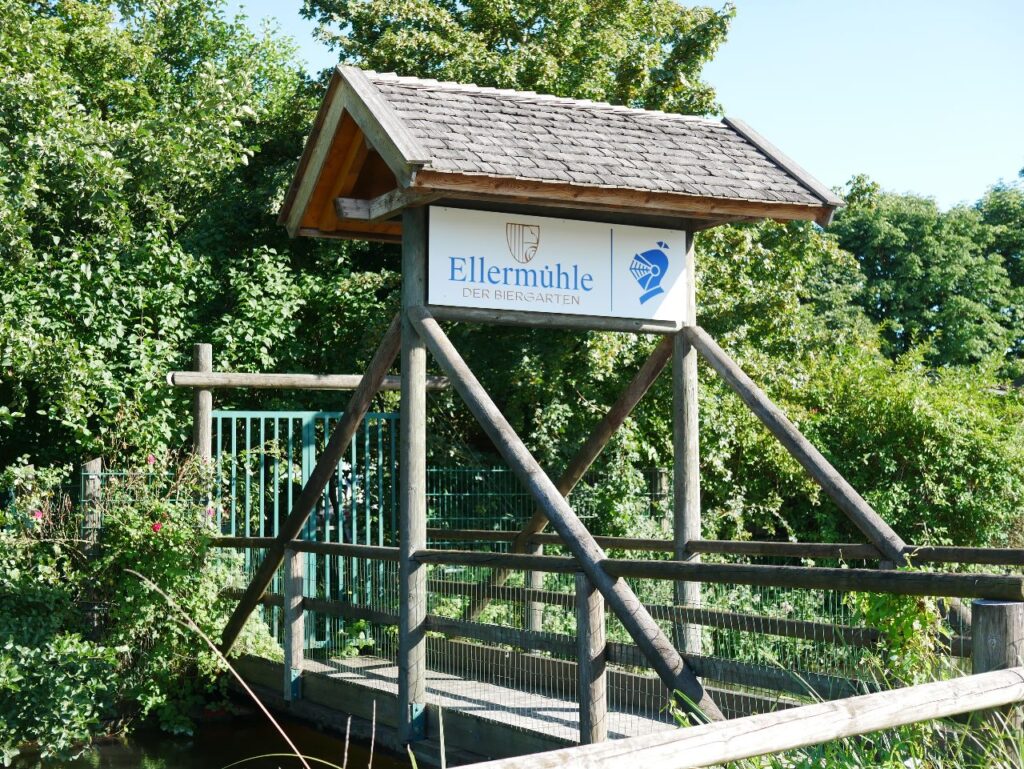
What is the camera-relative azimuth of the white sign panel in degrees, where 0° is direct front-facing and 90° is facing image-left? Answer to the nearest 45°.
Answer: approximately 315°

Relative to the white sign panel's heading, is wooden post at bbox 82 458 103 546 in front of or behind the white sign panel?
behind

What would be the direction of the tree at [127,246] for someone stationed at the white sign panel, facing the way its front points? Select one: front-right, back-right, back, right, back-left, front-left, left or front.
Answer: back

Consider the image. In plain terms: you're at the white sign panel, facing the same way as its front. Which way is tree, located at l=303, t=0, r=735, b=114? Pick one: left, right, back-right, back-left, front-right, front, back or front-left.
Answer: back-left

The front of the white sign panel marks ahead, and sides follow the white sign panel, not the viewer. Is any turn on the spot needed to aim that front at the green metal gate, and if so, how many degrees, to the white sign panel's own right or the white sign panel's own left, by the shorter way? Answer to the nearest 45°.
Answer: approximately 180°

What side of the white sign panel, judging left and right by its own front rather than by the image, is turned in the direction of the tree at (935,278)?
left
